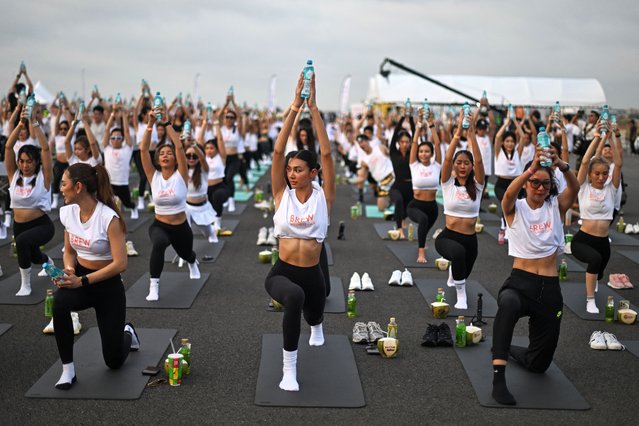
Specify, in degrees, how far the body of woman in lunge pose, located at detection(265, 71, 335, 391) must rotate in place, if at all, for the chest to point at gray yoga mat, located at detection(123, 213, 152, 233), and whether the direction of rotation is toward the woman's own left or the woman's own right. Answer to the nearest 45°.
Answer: approximately 135° to the woman's own right

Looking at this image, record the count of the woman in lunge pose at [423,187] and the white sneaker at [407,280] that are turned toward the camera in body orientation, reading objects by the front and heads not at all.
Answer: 2

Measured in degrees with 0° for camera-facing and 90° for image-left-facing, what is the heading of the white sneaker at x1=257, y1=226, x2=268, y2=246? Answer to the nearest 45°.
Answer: approximately 0°

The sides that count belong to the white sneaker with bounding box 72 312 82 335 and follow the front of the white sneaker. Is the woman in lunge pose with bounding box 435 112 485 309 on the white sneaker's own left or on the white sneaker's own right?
on the white sneaker's own left

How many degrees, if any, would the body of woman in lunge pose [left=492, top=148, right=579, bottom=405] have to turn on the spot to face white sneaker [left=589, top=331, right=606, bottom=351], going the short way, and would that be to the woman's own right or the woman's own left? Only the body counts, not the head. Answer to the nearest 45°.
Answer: approximately 135° to the woman's own left

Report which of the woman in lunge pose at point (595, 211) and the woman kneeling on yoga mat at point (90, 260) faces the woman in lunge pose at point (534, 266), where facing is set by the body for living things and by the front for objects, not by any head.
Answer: the woman in lunge pose at point (595, 211)

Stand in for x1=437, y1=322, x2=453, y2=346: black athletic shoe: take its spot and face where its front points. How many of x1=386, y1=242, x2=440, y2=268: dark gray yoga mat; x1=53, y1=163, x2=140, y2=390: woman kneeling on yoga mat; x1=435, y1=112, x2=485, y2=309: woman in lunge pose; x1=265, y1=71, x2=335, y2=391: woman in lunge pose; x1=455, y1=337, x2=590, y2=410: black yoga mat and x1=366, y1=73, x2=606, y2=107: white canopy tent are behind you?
3
